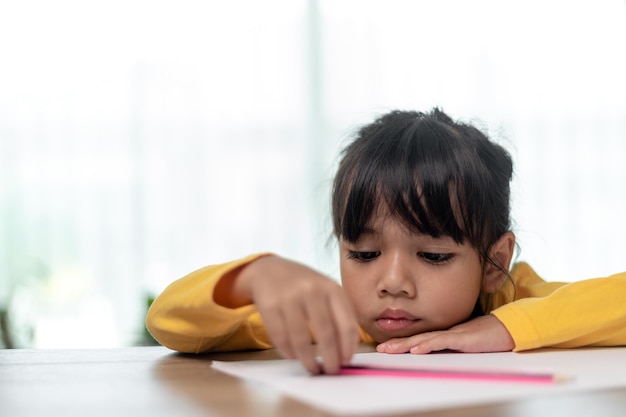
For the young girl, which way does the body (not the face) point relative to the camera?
toward the camera

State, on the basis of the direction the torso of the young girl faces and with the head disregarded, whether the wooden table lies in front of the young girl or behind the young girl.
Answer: in front
